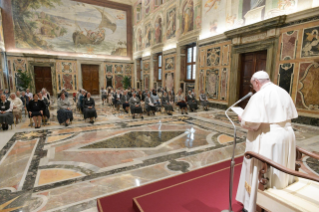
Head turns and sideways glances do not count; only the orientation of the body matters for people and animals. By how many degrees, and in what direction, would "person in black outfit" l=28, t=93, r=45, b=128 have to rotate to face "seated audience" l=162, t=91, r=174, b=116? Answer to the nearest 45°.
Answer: approximately 90° to their left

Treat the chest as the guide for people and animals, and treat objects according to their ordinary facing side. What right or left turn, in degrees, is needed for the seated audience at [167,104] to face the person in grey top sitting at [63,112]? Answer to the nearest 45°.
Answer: approximately 90° to their right

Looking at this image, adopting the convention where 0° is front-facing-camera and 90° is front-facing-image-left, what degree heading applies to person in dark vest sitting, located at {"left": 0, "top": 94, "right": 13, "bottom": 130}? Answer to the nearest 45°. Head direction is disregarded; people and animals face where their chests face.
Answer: approximately 0°

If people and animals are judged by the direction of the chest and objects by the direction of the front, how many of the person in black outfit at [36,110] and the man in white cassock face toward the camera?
1

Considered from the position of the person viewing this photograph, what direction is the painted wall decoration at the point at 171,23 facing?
facing the viewer and to the left of the viewer

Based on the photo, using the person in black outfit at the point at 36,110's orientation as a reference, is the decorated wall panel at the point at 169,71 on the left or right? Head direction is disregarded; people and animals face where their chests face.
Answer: on their left

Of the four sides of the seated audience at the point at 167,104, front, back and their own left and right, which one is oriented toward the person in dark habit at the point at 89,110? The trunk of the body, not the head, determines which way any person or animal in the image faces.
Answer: right

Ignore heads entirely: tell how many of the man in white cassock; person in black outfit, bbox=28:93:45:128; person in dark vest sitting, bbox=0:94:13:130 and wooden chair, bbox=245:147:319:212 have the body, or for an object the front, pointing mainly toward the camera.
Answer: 2

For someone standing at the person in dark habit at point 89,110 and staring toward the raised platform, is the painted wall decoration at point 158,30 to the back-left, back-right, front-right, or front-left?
back-left

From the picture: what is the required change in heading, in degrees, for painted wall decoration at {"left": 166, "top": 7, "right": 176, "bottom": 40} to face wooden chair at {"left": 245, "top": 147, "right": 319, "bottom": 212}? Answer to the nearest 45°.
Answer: approximately 45° to its left
